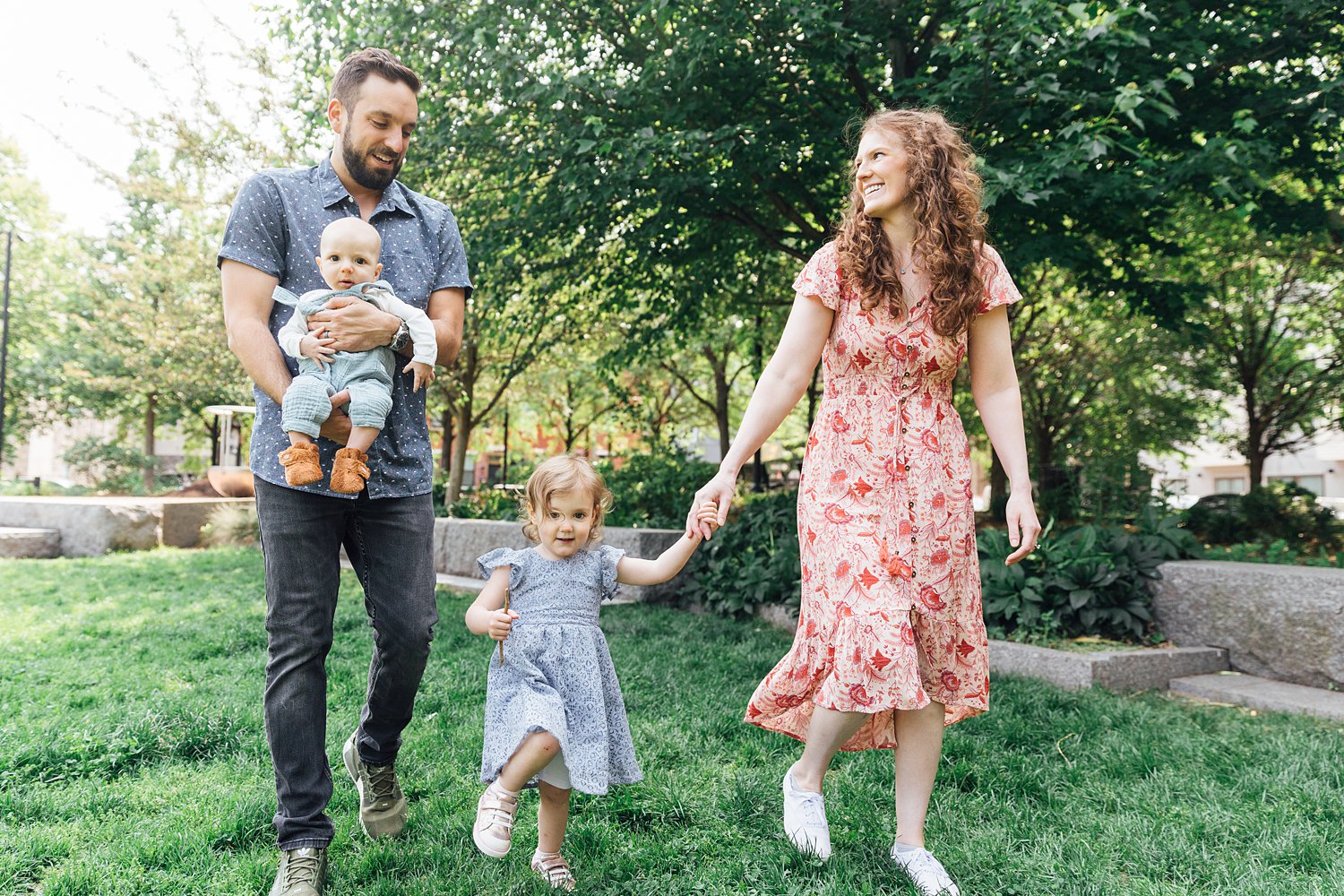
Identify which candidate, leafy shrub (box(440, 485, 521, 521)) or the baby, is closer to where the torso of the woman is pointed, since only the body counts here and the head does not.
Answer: the baby

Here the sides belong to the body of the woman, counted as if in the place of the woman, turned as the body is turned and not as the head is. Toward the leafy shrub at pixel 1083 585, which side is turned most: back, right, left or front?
back

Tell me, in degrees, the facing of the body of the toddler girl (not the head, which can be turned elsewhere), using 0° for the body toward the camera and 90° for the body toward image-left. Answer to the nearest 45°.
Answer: approximately 0°

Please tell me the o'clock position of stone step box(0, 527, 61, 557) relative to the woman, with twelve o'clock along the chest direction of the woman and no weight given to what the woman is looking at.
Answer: The stone step is roughly at 4 o'clock from the woman.

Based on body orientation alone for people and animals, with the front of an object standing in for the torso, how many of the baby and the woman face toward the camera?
2

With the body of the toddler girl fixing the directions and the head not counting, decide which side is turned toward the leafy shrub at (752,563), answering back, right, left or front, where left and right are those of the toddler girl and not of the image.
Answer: back

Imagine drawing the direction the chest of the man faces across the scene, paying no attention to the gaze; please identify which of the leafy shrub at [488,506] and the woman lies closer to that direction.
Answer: the woman

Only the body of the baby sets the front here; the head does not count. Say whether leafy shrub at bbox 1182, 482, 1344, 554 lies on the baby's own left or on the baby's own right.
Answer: on the baby's own left

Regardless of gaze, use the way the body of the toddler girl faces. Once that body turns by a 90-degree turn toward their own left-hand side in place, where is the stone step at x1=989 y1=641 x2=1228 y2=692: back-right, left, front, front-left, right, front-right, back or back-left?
front-left

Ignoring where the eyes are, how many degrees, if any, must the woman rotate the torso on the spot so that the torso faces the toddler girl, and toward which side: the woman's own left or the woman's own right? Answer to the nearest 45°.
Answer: approximately 90° to the woman's own right
